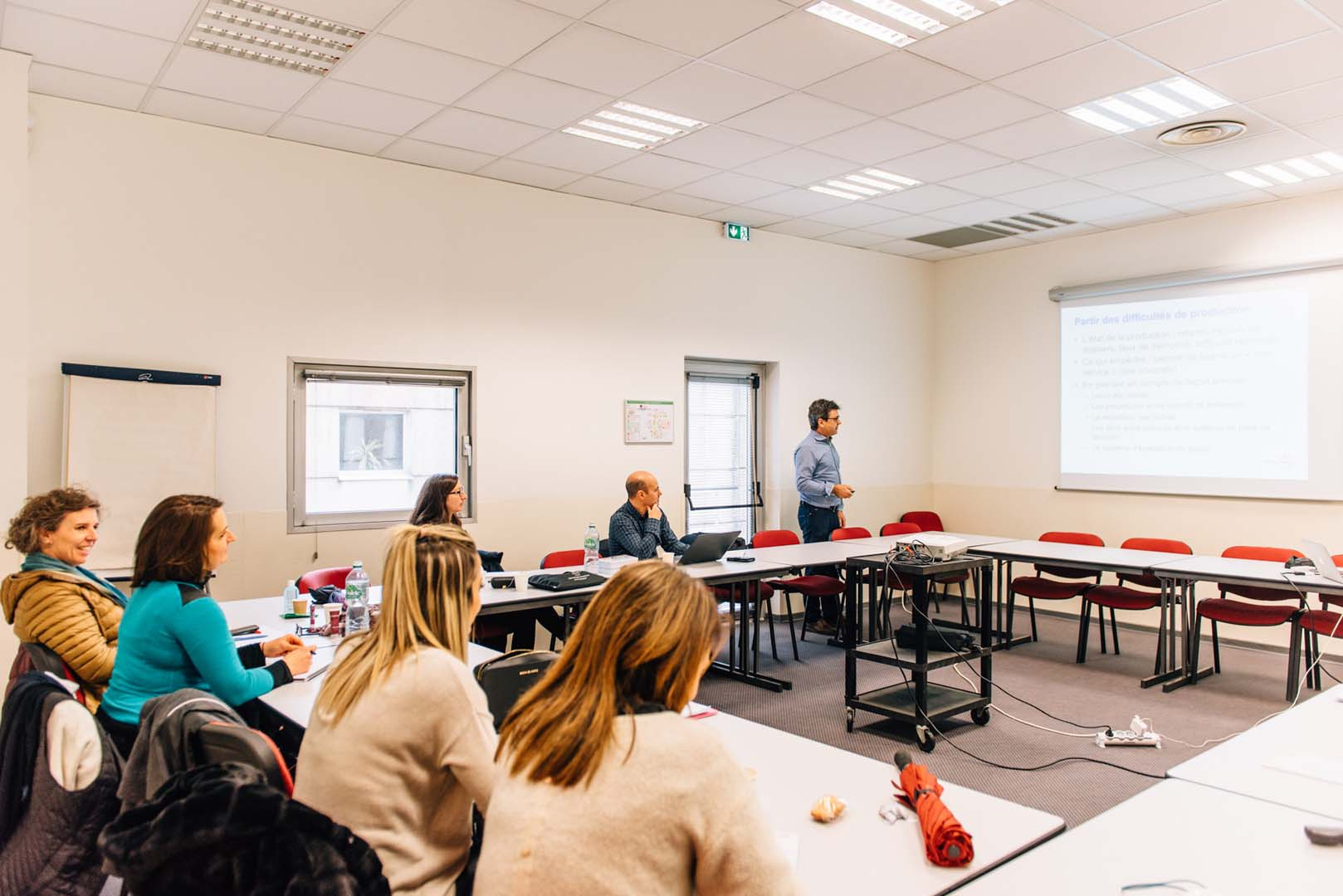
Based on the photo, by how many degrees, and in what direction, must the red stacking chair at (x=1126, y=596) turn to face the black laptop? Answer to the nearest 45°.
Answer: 0° — it already faces it

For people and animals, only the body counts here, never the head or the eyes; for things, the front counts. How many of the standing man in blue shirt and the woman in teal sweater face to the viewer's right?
2

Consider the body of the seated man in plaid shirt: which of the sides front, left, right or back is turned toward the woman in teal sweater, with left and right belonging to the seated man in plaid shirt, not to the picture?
right

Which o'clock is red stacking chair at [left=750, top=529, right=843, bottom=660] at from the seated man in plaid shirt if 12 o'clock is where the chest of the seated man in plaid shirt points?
The red stacking chair is roughly at 9 o'clock from the seated man in plaid shirt.

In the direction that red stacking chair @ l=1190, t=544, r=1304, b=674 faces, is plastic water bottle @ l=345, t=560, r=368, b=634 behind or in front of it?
in front

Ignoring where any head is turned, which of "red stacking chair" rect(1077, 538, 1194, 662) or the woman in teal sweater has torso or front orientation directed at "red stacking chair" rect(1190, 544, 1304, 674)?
the woman in teal sweater

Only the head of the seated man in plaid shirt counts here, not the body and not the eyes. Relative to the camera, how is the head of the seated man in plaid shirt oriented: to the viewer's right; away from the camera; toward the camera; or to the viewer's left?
to the viewer's right

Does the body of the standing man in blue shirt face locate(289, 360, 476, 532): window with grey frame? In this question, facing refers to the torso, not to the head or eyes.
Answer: no

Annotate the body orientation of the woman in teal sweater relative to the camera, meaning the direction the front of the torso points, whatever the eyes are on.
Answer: to the viewer's right

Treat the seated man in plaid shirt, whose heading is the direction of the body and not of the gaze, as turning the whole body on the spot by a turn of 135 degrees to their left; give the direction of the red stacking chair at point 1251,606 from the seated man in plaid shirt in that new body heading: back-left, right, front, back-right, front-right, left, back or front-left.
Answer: right

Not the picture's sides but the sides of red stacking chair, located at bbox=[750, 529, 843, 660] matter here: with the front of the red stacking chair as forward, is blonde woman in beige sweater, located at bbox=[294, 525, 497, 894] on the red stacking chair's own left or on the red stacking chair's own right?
on the red stacking chair's own right

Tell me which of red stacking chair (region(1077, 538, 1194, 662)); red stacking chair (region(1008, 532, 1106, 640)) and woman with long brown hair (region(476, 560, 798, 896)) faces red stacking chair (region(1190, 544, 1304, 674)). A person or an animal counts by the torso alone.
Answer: the woman with long brown hair

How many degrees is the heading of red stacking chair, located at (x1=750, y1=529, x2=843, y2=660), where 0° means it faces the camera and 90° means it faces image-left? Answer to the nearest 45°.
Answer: approximately 315°

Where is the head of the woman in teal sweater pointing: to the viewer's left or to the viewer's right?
to the viewer's right

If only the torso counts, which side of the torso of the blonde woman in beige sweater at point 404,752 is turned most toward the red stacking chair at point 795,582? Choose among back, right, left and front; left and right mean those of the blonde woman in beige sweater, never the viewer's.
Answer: front

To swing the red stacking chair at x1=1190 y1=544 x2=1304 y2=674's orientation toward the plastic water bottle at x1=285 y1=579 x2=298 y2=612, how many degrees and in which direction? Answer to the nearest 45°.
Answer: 0° — it already faces it

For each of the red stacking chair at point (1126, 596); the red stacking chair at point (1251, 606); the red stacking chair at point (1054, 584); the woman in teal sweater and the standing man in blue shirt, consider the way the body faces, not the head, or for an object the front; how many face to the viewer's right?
2

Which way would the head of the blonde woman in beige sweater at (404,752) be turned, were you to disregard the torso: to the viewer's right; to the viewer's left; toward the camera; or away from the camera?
away from the camera

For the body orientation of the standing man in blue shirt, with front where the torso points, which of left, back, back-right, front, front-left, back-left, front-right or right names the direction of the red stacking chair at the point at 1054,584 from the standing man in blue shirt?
front

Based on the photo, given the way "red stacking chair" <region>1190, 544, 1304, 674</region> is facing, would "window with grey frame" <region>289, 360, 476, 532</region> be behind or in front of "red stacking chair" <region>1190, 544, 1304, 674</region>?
in front
